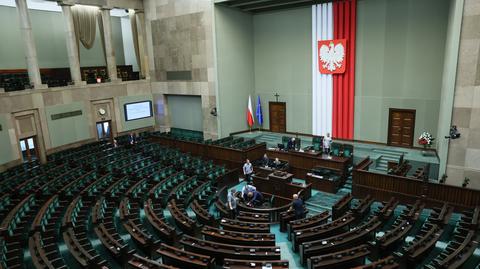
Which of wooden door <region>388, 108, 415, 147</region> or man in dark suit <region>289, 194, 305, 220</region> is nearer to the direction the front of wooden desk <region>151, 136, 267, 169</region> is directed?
the man in dark suit

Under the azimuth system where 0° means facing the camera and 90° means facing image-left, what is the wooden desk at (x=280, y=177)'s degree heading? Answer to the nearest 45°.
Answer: approximately 45°

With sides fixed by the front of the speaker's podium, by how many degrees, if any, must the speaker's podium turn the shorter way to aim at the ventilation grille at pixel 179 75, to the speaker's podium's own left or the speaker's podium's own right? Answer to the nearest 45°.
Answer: approximately 90° to the speaker's podium's own right

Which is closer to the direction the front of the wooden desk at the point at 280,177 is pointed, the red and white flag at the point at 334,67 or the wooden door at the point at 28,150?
the wooden door

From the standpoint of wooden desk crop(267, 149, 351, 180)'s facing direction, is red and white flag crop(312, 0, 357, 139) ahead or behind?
behind
